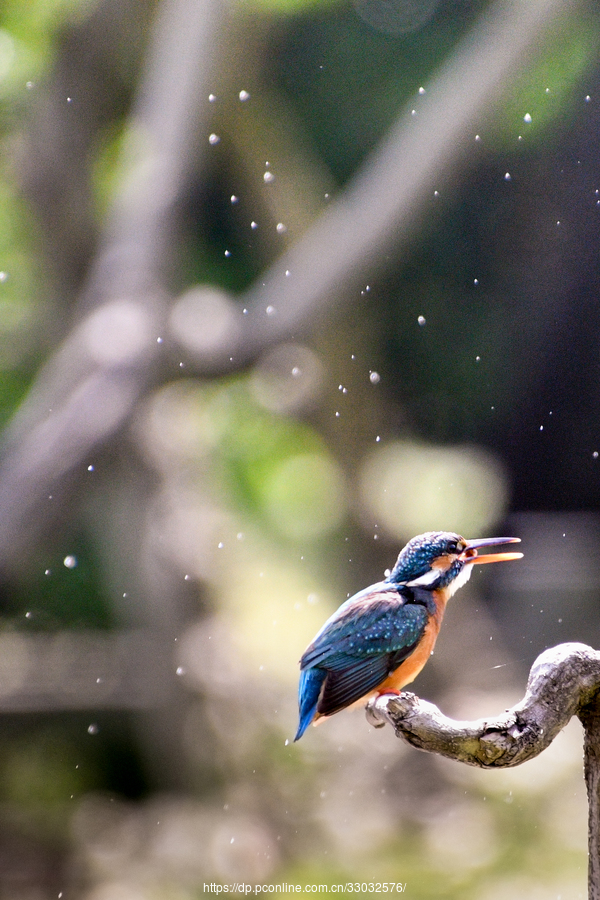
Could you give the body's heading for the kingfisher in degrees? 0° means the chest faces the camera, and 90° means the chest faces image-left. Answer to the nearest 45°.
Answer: approximately 270°
